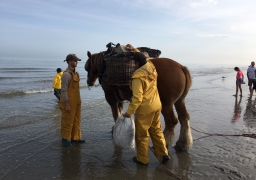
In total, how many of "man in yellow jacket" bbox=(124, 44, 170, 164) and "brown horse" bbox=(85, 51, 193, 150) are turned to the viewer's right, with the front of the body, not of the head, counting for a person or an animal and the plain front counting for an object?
0

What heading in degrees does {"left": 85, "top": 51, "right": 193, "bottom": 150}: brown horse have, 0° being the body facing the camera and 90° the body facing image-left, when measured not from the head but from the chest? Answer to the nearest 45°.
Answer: approximately 135°

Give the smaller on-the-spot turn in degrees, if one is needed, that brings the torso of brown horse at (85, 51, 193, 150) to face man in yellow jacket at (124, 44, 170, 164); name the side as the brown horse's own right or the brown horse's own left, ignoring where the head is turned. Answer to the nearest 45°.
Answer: approximately 90° to the brown horse's own left

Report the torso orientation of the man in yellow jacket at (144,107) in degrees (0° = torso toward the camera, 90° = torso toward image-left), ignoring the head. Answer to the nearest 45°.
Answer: approximately 135°
